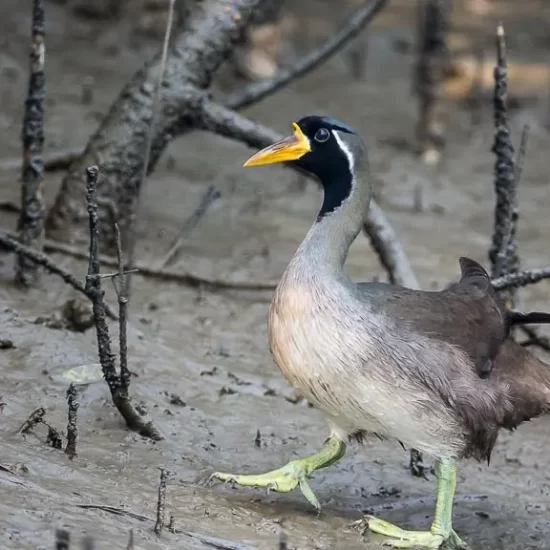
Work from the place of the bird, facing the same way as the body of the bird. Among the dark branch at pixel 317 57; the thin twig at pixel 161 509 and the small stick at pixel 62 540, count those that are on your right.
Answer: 1

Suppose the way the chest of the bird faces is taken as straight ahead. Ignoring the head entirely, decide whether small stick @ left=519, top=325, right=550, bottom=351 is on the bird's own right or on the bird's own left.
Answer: on the bird's own right

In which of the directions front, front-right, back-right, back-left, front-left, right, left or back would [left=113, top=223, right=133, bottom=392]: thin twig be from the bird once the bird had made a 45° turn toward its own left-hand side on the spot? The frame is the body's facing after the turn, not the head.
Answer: front-right

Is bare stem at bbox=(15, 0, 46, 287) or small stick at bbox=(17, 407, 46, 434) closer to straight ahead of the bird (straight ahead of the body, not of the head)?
the small stick

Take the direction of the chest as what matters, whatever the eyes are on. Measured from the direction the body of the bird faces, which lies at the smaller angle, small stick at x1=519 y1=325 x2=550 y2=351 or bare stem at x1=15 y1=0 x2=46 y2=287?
the bare stem

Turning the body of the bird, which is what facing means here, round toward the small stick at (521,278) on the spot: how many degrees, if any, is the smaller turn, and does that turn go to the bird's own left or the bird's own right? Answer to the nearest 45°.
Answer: approximately 135° to the bird's own right

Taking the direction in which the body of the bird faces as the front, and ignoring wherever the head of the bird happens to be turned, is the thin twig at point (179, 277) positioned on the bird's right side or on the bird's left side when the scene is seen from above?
on the bird's right side

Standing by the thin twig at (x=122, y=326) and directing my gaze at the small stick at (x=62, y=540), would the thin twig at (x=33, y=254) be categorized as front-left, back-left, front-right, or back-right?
back-right

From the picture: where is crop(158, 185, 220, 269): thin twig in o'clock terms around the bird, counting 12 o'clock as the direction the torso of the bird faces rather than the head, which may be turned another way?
The thin twig is roughly at 2 o'clock from the bird.

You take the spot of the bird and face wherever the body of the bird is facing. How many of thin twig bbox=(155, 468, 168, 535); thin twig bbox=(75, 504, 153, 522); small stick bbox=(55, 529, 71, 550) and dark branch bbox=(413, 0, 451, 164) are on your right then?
1

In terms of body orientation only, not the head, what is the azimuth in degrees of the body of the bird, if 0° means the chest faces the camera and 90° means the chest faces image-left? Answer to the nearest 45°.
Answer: approximately 90°

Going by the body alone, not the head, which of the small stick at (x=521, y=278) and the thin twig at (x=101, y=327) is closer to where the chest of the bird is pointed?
the thin twig

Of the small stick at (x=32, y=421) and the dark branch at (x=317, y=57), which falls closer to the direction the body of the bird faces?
the small stick

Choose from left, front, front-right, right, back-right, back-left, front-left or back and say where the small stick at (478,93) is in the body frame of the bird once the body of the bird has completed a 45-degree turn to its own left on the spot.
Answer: back-right

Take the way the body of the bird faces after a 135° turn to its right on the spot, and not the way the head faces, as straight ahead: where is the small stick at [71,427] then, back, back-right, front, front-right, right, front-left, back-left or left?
back-left

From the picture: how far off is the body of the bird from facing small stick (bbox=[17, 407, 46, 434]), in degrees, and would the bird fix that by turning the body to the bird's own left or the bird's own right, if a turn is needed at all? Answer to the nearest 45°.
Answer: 0° — it already faces it
